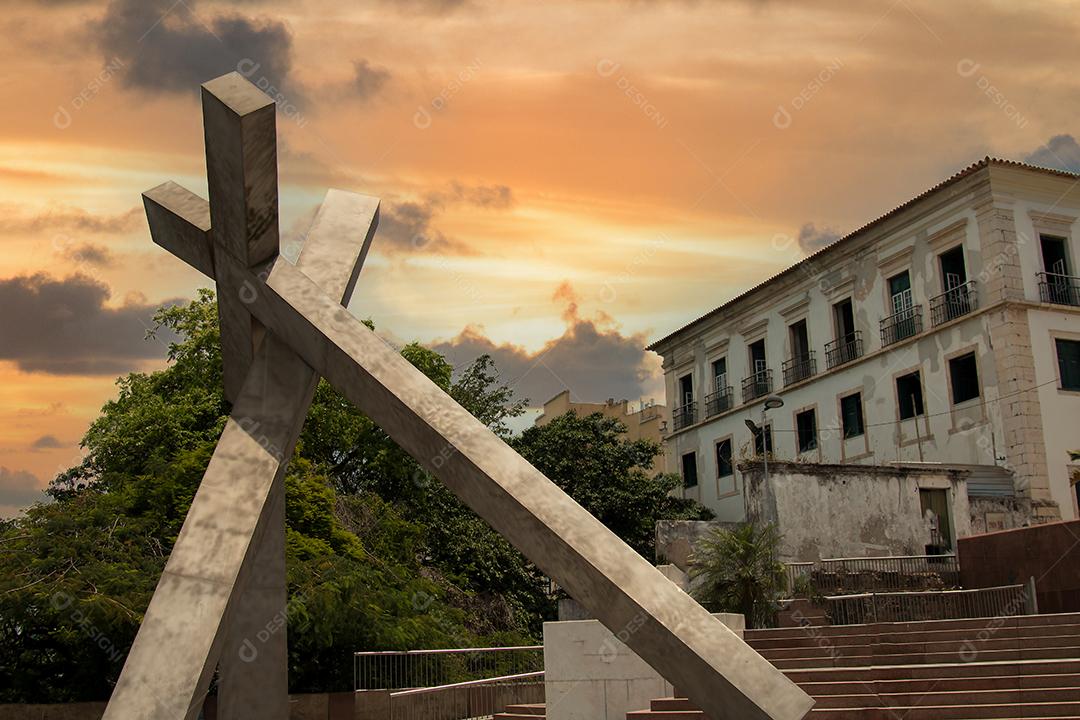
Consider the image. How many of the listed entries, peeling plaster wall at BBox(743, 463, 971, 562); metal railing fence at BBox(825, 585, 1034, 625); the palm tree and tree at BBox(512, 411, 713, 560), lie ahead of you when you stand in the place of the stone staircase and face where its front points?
0

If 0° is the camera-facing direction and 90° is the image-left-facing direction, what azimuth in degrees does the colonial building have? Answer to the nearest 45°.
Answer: approximately 45°

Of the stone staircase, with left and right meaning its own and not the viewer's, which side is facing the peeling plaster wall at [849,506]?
back

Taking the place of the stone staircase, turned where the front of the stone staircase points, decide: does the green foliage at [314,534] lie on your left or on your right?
on your right

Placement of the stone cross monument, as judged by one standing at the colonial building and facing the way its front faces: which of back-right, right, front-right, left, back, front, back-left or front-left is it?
front-left

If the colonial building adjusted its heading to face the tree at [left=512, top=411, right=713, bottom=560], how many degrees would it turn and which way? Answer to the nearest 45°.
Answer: approximately 45° to its right

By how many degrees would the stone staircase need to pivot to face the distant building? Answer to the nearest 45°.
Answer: approximately 180°

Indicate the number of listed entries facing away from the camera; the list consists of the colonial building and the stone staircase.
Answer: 0

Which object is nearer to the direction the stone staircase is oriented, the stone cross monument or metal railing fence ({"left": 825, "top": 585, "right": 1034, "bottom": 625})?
the stone cross monument

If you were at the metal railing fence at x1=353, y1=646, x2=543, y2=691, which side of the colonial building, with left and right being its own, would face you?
front

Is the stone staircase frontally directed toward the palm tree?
no

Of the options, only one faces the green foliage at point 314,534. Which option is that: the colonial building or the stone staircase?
the colonial building

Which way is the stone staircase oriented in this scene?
toward the camera

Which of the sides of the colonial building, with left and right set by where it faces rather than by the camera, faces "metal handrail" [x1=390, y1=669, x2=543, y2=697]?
front

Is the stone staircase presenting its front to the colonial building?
no

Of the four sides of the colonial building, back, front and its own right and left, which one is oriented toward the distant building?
right

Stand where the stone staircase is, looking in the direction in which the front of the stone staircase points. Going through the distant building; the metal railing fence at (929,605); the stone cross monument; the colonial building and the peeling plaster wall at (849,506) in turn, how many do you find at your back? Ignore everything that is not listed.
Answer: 4
